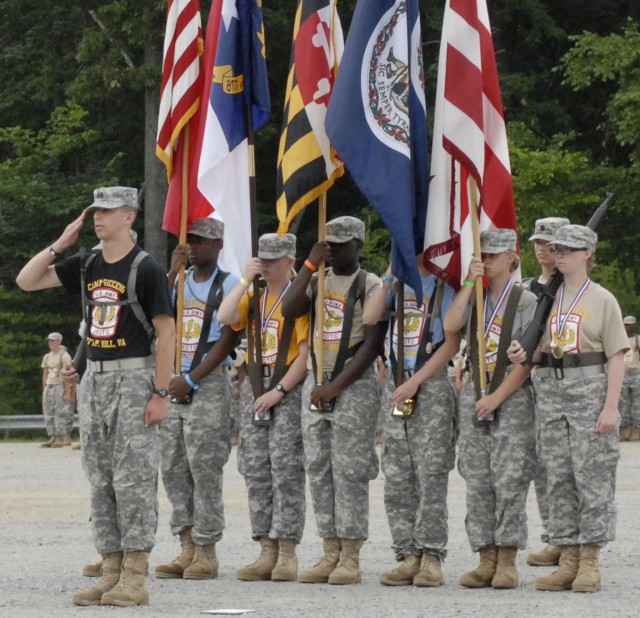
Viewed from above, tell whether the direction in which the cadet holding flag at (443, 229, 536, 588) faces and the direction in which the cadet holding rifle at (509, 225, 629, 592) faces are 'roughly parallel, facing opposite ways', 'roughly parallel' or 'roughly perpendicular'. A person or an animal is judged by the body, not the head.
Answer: roughly parallel

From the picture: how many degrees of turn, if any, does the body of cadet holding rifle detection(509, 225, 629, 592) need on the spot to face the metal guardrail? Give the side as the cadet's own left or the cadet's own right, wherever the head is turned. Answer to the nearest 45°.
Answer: approximately 90° to the cadet's own right

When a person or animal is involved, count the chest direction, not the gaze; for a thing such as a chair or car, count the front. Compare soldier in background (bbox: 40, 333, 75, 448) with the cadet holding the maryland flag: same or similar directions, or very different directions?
same or similar directions

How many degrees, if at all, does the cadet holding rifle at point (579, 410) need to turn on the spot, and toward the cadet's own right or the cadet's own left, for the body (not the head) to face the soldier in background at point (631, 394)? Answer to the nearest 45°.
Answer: approximately 135° to the cadet's own right

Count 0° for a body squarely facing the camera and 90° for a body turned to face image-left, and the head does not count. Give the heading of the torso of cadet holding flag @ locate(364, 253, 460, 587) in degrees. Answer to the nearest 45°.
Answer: approximately 45°

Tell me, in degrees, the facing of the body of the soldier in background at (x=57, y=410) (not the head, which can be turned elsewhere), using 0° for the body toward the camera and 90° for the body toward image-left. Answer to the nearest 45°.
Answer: approximately 45°

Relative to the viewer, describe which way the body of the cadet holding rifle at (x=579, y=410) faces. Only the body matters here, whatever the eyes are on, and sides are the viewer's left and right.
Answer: facing the viewer and to the left of the viewer

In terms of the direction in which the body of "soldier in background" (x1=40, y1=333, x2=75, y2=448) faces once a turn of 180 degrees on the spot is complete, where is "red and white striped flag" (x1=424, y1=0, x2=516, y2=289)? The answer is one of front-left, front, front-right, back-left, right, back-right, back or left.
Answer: back-right

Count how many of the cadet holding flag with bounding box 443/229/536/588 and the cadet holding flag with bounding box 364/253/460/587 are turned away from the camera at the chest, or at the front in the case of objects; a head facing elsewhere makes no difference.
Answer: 0

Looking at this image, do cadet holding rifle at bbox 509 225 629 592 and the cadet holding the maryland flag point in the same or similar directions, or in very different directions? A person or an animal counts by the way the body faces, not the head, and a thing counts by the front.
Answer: same or similar directions

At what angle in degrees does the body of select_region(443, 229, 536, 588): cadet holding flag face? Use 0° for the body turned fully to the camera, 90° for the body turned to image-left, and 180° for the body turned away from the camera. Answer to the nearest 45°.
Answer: approximately 45°

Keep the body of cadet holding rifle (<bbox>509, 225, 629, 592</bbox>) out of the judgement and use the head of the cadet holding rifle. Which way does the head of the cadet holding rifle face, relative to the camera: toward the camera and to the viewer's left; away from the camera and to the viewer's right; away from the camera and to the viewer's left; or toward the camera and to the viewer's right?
toward the camera and to the viewer's left

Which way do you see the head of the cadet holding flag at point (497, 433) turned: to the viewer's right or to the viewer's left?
to the viewer's left
